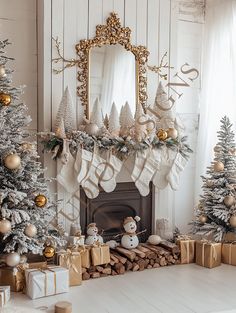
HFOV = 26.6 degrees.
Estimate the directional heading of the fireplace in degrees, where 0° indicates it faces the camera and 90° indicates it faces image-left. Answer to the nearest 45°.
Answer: approximately 0°

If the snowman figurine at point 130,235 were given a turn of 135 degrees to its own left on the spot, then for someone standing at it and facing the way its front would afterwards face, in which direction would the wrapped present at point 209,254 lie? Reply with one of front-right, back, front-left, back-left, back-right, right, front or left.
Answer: front-right

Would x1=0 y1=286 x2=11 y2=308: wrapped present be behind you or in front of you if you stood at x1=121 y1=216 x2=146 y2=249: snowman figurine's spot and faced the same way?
in front

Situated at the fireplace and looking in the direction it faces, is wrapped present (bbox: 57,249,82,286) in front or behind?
in front

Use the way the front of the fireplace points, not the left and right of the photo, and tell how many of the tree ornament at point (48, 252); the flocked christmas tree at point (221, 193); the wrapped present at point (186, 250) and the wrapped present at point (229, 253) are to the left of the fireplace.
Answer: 3

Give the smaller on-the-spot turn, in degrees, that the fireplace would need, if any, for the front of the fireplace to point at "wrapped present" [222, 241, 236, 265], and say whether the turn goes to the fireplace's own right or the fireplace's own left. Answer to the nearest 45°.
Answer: approximately 90° to the fireplace's own left
